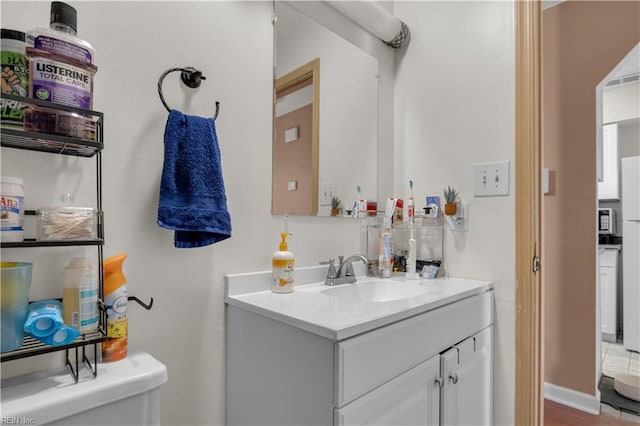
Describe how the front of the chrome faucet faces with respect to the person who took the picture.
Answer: facing the viewer and to the right of the viewer

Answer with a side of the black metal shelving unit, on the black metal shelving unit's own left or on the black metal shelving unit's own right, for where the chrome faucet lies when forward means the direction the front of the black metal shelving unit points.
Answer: on the black metal shelving unit's own left

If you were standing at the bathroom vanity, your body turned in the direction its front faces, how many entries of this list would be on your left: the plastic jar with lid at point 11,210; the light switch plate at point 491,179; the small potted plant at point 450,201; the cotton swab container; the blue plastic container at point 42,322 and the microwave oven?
3

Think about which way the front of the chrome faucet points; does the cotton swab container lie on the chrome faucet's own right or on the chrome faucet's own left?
on the chrome faucet's own right

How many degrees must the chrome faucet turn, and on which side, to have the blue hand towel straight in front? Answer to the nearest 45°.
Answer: approximately 90° to its right

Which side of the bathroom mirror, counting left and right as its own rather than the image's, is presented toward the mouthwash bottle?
right

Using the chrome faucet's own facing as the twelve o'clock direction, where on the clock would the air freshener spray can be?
The air freshener spray can is roughly at 3 o'clock from the chrome faucet.

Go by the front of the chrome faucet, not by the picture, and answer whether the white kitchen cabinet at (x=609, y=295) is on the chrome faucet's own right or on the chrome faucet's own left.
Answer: on the chrome faucet's own left

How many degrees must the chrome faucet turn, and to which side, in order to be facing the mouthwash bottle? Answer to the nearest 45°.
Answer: approximately 90° to its right

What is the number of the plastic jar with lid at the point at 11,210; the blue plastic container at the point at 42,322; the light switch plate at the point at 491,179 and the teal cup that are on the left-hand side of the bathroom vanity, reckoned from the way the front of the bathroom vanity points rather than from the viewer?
1

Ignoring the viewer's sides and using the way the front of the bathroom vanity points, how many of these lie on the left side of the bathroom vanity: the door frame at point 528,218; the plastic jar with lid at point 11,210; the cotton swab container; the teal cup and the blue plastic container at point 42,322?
1

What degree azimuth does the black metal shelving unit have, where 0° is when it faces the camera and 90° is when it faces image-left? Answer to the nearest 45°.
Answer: approximately 315°

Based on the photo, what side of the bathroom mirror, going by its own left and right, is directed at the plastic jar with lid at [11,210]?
right

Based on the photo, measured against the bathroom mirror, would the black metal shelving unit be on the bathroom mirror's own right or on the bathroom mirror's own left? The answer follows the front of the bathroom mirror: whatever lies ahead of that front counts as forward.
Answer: on the bathroom mirror's own right

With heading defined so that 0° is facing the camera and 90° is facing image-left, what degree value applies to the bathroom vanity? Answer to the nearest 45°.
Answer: approximately 315°

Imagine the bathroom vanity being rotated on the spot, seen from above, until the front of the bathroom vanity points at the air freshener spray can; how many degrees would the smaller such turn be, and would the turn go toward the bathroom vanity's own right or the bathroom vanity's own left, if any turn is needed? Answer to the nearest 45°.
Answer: approximately 135° to the bathroom vanity's own right

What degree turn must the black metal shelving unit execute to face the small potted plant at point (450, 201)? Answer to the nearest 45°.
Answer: approximately 45° to its left
